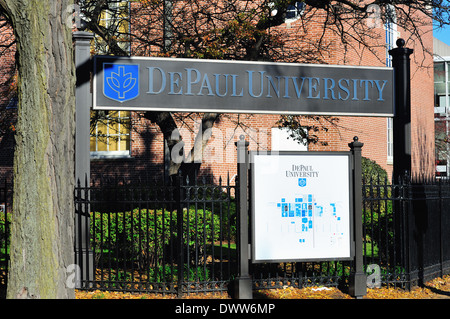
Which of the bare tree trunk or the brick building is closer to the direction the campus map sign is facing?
the bare tree trunk

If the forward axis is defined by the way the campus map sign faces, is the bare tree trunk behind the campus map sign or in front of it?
in front

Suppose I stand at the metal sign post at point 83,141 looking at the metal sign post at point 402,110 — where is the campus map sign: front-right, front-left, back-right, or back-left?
front-right

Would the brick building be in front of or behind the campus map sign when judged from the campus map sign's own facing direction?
behind

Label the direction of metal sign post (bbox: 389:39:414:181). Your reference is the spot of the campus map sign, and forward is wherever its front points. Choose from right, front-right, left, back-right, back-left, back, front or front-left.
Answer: back-left

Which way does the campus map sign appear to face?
toward the camera

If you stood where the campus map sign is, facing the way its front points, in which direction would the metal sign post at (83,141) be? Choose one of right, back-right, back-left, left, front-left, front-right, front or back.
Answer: right
